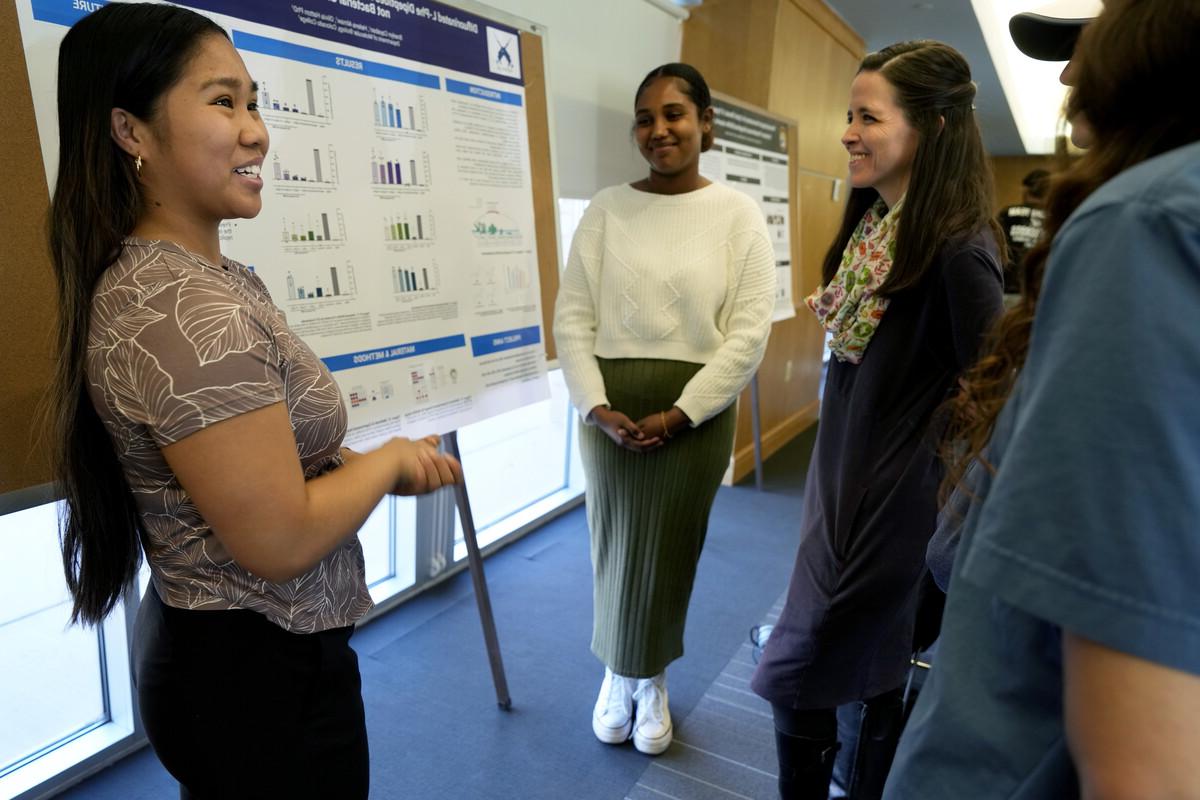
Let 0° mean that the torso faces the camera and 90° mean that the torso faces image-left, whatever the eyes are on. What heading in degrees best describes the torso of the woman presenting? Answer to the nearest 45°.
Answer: approximately 270°

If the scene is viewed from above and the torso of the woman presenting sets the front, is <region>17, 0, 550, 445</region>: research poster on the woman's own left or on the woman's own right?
on the woman's own left

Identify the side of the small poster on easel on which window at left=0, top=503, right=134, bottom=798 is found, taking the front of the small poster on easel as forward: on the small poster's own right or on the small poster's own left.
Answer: on the small poster's own right

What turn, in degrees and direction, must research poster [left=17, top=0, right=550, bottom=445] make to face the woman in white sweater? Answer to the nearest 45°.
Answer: approximately 45° to its left

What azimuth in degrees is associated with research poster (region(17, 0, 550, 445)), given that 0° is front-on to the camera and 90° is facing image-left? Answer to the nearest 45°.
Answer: approximately 315°

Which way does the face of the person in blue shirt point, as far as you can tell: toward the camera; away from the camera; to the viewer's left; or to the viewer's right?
to the viewer's left

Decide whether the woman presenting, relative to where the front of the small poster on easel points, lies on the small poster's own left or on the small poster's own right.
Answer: on the small poster's own right

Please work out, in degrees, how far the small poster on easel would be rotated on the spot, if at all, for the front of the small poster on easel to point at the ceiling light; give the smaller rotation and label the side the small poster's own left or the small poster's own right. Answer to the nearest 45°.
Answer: approximately 90° to the small poster's own left

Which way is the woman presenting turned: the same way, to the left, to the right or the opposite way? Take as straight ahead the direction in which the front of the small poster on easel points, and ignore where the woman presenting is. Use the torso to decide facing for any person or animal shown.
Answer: to the left

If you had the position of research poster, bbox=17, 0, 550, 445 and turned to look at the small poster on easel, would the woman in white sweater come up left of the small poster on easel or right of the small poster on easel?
right
